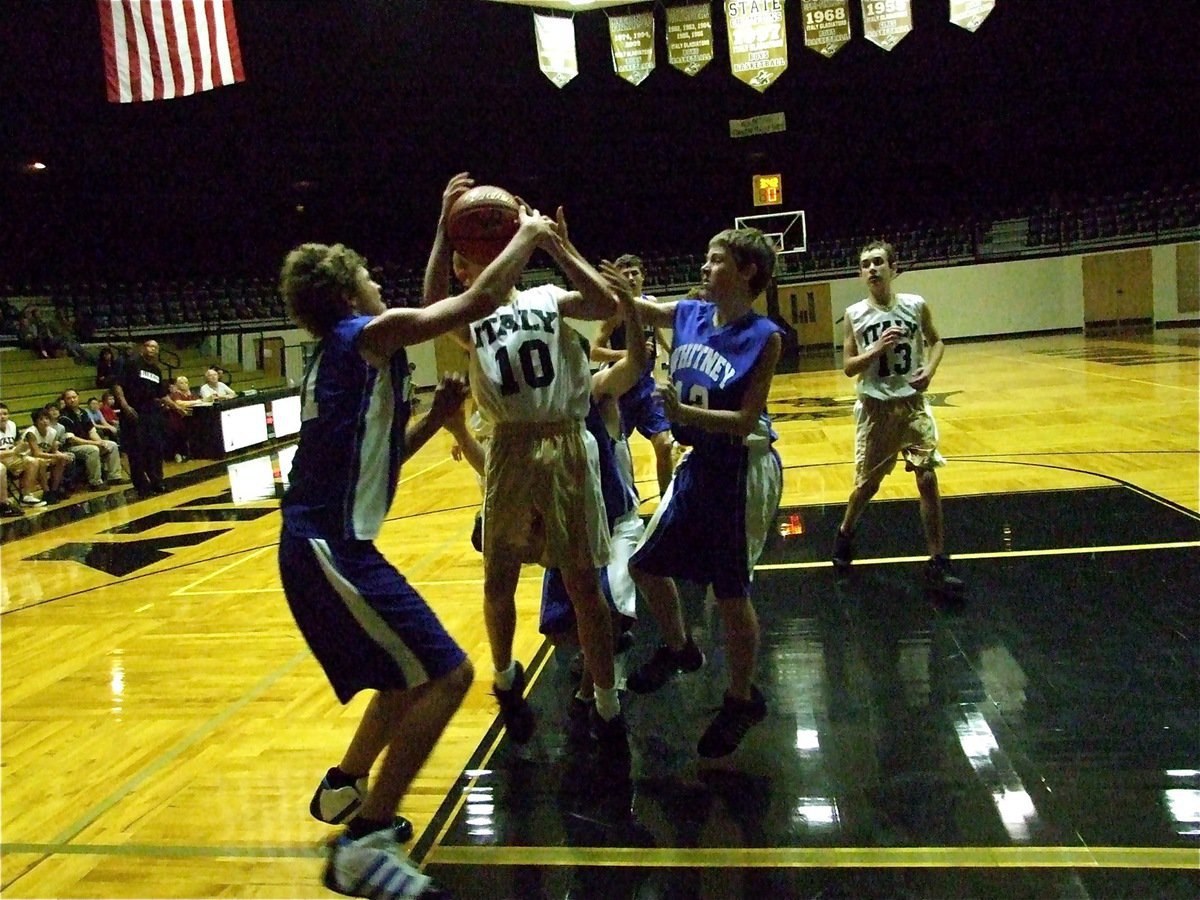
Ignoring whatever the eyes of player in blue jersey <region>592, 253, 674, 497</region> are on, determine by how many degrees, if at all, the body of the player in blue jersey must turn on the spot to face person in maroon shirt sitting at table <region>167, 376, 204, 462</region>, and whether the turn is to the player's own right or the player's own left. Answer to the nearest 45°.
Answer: approximately 90° to the player's own right

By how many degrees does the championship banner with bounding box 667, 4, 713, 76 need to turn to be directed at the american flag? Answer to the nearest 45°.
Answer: approximately 45° to its right

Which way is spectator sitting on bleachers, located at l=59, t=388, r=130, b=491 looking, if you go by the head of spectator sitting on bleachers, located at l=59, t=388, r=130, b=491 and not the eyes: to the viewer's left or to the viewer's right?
to the viewer's right

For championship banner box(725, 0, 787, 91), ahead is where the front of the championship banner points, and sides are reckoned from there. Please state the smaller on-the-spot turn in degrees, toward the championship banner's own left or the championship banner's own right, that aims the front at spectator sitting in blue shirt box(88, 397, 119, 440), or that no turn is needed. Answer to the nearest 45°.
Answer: approximately 90° to the championship banner's own right

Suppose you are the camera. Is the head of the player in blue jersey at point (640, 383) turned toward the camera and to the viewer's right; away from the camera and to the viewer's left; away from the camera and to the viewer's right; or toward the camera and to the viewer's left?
toward the camera and to the viewer's left

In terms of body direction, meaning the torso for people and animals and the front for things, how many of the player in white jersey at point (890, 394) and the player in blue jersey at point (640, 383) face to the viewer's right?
0

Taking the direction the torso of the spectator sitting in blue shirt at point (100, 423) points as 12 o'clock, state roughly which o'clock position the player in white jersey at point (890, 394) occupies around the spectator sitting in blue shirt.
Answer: The player in white jersey is roughly at 1 o'clock from the spectator sitting in blue shirt.

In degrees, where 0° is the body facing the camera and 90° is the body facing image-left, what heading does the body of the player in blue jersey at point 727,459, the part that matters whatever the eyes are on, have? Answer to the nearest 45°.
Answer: approximately 45°

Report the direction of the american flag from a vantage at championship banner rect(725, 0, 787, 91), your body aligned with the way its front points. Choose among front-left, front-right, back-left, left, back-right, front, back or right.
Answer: front-right
